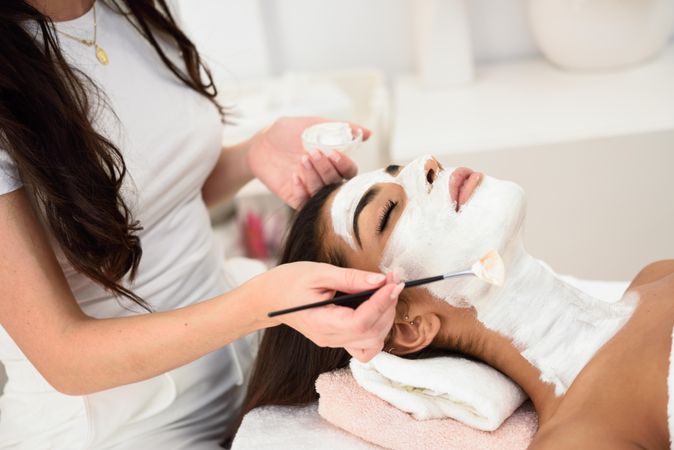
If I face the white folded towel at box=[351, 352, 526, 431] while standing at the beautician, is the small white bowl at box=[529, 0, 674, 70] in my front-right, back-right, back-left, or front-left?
front-left

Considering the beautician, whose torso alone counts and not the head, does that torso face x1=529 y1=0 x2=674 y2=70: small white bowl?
no

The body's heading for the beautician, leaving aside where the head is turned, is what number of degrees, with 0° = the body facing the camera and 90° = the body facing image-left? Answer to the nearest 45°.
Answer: approximately 315°
